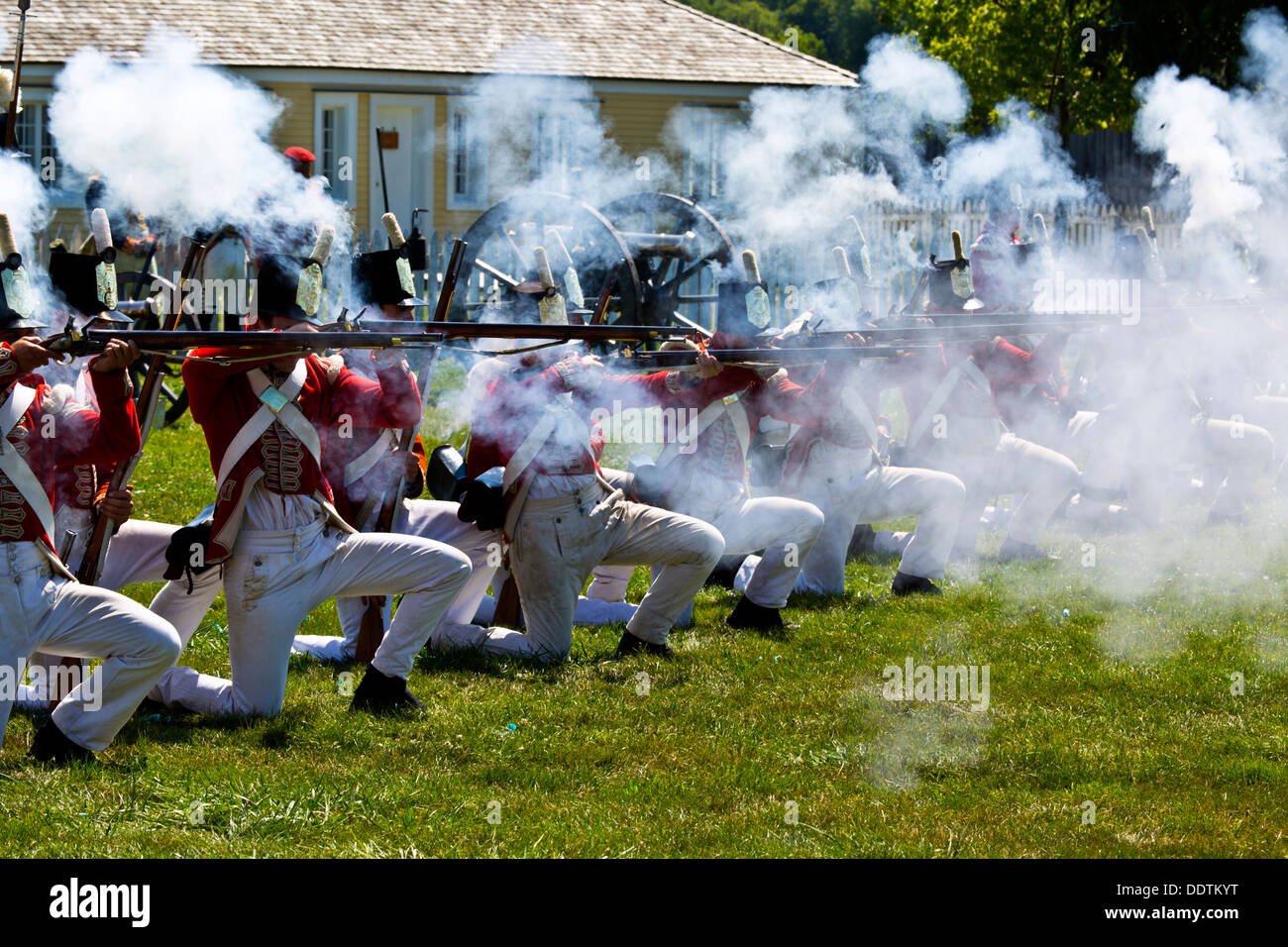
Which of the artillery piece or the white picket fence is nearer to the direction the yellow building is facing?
the artillery piece

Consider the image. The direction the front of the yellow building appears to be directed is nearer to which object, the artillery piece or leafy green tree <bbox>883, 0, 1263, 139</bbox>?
the artillery piece

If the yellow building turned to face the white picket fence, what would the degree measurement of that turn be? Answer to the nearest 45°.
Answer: approximately 45° to its left

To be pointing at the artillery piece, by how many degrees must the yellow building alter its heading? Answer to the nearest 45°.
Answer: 0° — it already faces it

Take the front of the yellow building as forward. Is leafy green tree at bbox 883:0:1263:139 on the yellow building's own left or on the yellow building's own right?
on the yellow building's own left

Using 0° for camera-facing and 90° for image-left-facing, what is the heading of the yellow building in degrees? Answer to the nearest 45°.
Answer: approximately 0°
